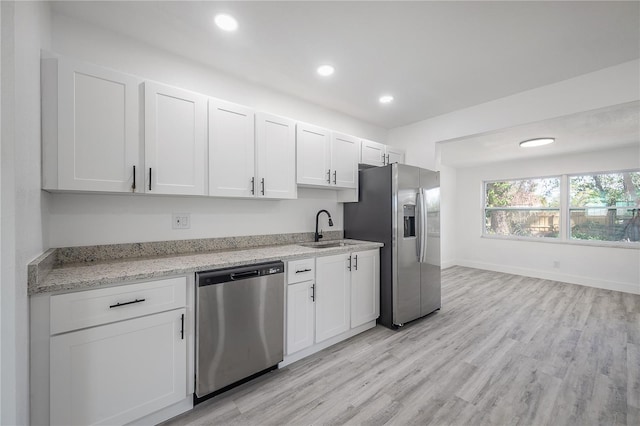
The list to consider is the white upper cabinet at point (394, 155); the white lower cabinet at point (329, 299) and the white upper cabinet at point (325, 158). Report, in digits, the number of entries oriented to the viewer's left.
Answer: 0

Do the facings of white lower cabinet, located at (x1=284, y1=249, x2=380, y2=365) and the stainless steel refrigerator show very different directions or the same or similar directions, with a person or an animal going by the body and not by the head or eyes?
same or similar directions

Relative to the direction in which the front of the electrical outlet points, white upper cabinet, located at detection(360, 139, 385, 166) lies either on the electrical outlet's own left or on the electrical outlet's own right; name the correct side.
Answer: on the electrical outlet's own left

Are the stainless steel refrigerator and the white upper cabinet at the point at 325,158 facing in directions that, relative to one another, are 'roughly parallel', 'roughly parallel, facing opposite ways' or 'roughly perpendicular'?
roughly parallel

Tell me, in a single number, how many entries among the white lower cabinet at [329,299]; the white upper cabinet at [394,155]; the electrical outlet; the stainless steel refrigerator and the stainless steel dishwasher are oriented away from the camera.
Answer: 0

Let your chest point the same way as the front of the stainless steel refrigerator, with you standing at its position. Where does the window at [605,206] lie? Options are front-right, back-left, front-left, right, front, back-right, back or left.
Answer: left

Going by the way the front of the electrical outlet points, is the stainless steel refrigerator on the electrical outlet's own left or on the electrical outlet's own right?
on the electrical outlet's own left

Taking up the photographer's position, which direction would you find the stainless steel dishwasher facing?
facing the viewer and to the right of the viewer

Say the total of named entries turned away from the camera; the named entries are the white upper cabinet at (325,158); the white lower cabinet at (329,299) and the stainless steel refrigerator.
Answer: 0

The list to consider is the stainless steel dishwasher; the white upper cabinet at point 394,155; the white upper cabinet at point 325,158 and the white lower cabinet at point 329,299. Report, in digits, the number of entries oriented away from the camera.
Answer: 0

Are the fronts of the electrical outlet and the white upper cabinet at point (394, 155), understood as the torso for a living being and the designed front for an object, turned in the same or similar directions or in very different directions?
same or similar directions

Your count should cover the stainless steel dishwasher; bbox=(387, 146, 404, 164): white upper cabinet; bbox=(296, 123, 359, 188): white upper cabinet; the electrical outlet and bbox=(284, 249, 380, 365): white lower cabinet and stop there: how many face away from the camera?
0

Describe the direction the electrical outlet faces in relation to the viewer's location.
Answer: facing the viewer
